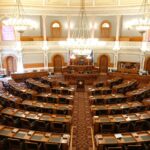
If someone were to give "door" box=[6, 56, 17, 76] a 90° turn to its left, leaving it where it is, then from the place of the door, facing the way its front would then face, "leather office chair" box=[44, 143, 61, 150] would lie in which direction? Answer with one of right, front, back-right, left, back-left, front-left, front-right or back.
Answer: back-right

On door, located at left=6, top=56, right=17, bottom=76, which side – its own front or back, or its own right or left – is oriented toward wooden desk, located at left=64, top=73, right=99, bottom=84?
front

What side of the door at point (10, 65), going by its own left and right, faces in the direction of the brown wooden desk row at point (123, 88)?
front

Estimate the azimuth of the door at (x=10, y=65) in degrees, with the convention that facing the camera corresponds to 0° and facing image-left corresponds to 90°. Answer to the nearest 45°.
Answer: approximately 315°

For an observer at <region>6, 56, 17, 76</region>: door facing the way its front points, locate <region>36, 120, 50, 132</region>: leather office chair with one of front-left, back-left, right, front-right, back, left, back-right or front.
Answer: front-right

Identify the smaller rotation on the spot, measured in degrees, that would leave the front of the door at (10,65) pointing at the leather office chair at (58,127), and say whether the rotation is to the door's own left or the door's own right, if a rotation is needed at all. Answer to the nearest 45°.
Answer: approximately 45° to the door's own right

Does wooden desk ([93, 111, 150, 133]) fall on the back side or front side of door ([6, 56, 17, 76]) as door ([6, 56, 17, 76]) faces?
on the front side
